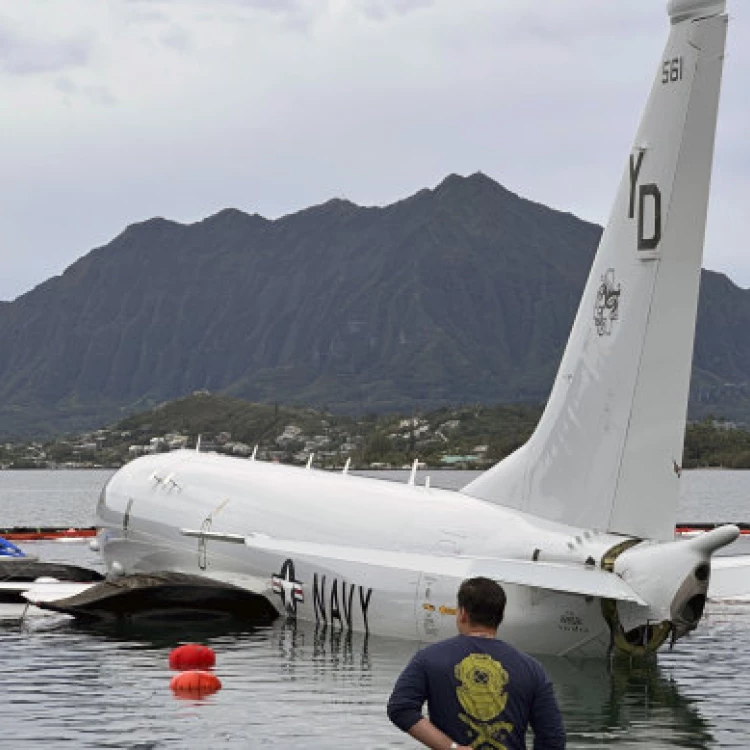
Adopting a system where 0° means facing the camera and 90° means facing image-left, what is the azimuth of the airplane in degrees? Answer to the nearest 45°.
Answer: approximately 135°

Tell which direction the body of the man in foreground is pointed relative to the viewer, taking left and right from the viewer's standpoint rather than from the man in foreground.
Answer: facing away from the viewer

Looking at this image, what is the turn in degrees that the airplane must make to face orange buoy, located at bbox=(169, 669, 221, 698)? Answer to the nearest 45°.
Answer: approximately 45° to its left

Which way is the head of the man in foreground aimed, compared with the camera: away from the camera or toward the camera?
away from the camera

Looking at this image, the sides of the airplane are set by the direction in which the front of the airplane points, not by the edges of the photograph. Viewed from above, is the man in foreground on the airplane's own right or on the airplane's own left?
on the airplane's own left
